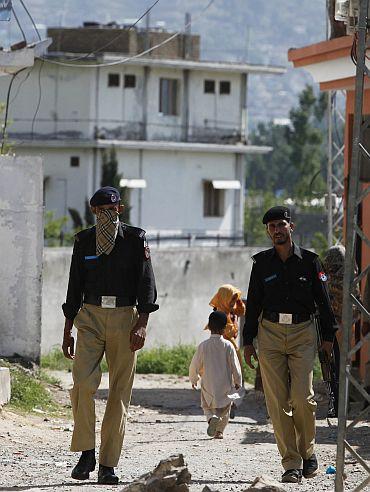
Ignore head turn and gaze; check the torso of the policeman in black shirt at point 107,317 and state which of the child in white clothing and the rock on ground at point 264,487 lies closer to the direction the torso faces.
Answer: the rock on ground

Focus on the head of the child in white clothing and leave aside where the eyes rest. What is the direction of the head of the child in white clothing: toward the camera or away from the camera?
away from the camera

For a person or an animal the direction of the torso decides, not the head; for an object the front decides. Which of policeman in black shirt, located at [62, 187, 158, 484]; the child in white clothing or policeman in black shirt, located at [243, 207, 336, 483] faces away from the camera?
the child in white clothing

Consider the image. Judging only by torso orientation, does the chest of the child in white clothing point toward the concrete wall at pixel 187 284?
yes

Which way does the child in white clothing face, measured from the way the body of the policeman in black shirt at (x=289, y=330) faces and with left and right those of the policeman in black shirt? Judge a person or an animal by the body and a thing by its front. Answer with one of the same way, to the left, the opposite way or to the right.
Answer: the opposite way

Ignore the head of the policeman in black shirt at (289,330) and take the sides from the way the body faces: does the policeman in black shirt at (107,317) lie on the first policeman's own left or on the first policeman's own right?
on the first policeman's own right

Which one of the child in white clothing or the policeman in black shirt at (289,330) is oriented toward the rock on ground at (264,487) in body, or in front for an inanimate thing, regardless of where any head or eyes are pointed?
the policeman in black shirt

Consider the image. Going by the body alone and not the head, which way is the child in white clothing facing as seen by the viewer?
away from the camera

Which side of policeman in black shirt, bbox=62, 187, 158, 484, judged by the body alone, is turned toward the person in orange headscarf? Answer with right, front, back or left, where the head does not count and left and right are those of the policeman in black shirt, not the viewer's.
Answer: back

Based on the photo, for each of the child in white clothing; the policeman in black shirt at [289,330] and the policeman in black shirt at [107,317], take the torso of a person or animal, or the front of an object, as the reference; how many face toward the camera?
2

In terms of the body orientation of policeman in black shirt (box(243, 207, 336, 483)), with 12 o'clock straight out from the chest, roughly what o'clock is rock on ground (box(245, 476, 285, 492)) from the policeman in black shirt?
The rock on ground is roughly at 12 o'clock from the policeman in black shirt.

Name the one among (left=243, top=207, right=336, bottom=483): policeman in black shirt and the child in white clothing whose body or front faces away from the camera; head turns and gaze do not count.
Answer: the child in white clothing

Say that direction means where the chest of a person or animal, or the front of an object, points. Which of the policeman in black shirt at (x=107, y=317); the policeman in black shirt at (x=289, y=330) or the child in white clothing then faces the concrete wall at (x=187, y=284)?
the child in white clothing
